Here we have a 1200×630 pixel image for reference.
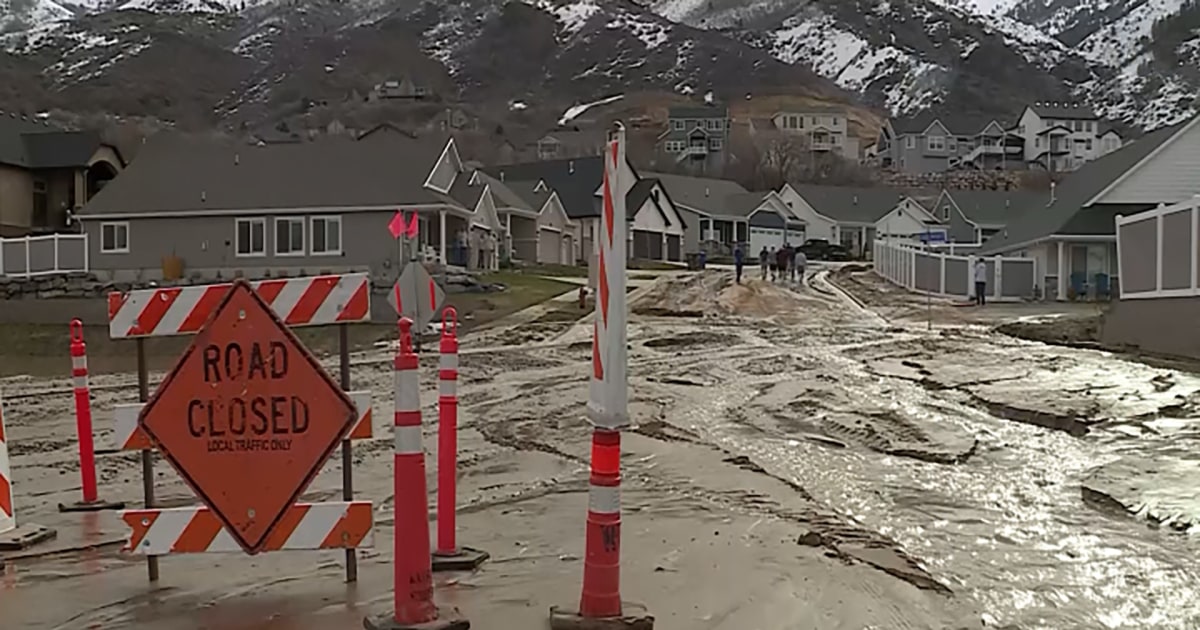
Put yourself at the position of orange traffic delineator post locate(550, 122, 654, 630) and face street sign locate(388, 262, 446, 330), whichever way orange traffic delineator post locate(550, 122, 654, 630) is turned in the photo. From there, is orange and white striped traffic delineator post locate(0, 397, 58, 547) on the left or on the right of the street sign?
left

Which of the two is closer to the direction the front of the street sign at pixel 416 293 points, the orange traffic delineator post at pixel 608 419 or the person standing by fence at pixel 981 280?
the person standing by fence

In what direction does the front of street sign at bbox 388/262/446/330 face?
away from the camera

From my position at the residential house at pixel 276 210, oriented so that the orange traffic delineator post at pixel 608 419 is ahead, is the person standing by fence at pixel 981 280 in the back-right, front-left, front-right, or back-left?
front-left

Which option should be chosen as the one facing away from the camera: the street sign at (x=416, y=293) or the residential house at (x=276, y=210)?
the street sign

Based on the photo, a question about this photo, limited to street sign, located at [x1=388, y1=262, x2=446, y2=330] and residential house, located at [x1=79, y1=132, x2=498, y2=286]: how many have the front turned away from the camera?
1

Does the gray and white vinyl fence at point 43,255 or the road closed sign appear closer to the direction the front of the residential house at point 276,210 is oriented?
the road closed sign
